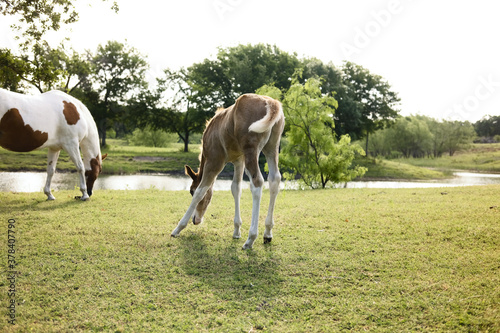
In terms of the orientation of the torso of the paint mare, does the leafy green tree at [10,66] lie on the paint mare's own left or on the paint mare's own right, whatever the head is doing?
on the paint mare's own left

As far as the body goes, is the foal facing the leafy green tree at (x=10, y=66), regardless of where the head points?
yes

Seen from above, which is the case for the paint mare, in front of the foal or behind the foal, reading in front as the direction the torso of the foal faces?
in front

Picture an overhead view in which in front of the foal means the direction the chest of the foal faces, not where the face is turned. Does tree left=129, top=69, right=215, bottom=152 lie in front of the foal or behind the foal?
in front

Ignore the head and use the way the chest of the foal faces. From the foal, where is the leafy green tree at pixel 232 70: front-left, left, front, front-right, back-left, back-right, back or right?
front-right

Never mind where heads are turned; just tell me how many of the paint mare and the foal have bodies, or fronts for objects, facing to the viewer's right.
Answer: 1

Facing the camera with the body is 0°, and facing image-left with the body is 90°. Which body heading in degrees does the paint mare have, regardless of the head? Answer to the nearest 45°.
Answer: approximately 270°

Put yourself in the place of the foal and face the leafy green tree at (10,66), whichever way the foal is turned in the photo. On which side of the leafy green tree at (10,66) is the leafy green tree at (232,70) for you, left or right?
right

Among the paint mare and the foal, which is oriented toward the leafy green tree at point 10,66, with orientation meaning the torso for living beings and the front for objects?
the foal

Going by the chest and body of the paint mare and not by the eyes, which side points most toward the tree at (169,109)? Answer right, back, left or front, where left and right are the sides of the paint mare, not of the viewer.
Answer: left

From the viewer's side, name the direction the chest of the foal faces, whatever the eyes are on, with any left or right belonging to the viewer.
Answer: facing away from the viewer and to the left of the viewer

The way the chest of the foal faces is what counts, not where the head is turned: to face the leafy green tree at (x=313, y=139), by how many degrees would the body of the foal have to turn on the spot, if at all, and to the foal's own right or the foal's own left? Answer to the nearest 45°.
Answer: approximately 45° to the foal's own right
